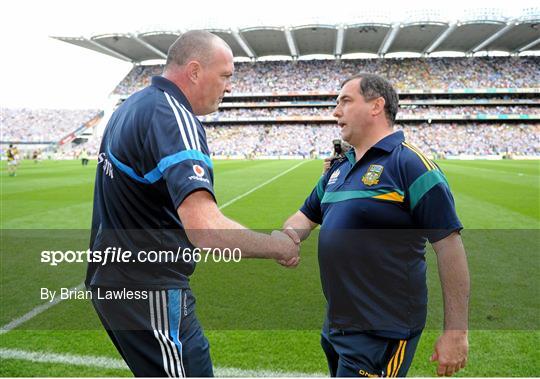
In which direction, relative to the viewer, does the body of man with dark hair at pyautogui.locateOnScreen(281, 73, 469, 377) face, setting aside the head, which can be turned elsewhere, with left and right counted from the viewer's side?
facing the viewer and to the left of the viewer

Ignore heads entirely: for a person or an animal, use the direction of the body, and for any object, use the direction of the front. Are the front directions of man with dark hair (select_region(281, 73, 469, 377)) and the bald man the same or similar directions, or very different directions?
very different directions

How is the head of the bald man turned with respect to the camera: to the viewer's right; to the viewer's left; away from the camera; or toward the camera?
to the viewer's right

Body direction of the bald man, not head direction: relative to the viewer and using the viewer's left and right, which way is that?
facing away from the viewer and to the right of the viewer

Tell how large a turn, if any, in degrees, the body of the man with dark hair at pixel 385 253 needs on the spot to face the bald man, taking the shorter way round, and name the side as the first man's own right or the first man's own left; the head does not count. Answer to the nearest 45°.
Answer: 0° — they already face them

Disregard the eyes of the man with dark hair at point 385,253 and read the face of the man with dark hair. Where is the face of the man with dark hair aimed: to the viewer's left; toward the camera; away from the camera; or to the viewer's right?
to the viewer's left
